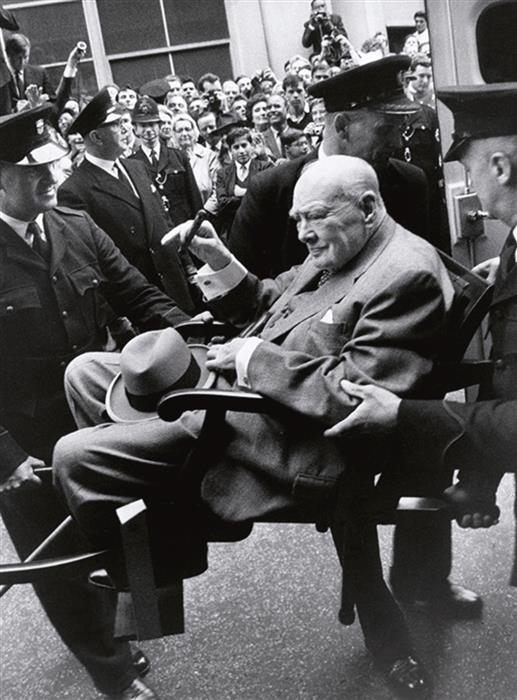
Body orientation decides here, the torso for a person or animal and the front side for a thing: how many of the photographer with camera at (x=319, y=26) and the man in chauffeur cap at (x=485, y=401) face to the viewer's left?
1

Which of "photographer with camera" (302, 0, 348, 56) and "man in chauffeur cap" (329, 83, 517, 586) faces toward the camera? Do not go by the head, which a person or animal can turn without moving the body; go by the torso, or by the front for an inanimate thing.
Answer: the photographer with camera

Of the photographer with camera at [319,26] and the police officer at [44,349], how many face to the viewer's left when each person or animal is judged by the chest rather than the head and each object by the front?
0

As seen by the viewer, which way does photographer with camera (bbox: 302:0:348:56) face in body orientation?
toward the camera

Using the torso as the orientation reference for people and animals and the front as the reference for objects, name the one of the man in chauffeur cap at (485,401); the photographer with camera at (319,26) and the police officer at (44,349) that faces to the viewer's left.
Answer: the man in chauffeur cap

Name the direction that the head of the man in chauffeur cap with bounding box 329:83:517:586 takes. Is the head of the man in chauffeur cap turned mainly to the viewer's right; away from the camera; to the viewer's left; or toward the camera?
to the viewer's left

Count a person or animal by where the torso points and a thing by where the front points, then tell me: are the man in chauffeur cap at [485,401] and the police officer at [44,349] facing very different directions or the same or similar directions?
very different directions

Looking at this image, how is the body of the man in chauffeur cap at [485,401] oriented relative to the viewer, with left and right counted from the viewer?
facing to the left of the viewer

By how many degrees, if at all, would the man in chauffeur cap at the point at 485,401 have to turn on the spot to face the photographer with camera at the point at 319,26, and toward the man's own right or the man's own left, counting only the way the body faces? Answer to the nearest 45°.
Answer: approximately 90° to the man's own right

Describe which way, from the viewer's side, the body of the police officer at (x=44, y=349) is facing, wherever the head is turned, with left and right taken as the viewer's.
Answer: facing the viewer and to the right of the viewer

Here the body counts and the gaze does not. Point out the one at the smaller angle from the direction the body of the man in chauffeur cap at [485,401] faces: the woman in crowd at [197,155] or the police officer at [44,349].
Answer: the police officer

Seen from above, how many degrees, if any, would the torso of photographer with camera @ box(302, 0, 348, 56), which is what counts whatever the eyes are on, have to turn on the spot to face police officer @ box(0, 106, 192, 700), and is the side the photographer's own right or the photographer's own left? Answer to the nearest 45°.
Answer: approximately 45° to the photographer's own right

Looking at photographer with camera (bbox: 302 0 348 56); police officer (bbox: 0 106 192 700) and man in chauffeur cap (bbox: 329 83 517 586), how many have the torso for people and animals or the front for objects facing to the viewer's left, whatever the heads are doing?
1

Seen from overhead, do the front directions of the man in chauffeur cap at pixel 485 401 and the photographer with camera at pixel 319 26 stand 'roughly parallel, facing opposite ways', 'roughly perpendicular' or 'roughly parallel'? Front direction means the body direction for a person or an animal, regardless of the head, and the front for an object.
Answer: roughly perpendicular

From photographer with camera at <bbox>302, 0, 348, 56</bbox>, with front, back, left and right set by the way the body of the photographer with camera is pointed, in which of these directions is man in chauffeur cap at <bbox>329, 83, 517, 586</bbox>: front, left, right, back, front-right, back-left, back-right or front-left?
front

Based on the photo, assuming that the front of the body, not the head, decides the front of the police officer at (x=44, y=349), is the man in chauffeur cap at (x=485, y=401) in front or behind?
in front
